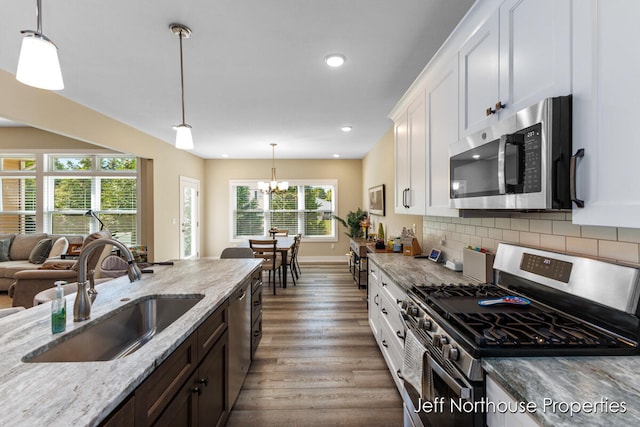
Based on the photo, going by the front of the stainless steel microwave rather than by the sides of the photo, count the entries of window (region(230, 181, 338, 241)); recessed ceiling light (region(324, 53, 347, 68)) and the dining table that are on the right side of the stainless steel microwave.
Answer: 3

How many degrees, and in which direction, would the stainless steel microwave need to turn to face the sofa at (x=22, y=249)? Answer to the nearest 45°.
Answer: approximately 45° to its right

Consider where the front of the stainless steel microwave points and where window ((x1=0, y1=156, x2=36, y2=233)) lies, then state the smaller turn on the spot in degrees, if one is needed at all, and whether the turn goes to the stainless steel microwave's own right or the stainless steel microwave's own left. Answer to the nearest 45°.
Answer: approximately 45° to the stainless steel microwave's own right

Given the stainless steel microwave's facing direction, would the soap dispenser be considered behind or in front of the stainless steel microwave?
in front

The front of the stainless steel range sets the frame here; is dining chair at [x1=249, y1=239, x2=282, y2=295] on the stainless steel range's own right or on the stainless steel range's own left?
on the stainless steel range's own right

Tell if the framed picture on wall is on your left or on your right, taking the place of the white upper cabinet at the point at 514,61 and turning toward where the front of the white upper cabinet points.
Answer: on your right

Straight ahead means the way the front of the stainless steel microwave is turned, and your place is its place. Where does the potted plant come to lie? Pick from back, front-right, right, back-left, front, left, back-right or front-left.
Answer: right

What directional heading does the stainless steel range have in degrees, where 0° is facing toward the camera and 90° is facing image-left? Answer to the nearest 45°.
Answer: approximately 45°

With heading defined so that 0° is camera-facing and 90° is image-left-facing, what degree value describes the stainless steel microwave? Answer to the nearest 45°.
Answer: approximately 45°

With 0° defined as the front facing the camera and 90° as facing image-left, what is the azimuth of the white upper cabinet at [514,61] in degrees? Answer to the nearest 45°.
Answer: approximately 45°

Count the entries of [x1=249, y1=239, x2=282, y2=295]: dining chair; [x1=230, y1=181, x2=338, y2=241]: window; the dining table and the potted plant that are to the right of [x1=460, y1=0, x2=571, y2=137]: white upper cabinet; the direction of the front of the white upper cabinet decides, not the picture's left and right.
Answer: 4

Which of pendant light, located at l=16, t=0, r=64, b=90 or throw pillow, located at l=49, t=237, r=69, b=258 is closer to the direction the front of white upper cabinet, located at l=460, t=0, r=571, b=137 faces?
the pendant light

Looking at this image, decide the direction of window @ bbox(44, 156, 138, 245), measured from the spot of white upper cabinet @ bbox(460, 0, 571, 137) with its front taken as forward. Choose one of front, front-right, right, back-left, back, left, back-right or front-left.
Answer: front-right

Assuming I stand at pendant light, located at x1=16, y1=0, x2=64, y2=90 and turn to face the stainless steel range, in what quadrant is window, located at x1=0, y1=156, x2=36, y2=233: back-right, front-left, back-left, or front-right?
back-left

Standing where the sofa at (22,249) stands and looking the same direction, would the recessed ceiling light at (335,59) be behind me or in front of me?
in front
